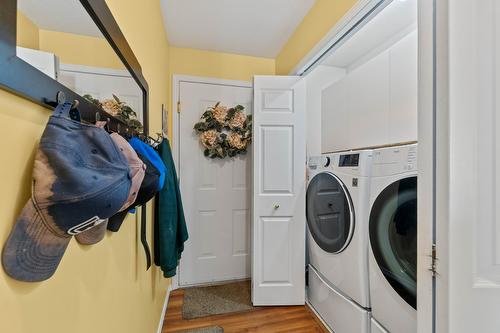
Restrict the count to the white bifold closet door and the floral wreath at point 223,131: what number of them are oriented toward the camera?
2

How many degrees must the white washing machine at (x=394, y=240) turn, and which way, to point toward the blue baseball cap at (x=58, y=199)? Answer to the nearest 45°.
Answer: approximately 45° to its left

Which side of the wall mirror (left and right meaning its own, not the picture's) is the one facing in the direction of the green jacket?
left

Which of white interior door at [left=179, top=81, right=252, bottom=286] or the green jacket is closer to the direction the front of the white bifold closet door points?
the green jacket

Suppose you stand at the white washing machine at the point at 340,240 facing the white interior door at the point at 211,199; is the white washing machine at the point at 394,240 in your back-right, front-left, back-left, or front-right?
back-left

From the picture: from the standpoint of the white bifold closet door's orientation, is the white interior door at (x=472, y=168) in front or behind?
in front

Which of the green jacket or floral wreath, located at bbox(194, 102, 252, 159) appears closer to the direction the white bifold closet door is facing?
the green jacket

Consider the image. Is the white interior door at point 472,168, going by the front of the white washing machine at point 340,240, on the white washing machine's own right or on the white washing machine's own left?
on the white washing machine's own left

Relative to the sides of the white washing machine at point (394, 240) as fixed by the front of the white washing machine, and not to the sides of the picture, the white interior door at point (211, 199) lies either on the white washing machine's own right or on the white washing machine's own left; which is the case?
on the white washing machine's own right

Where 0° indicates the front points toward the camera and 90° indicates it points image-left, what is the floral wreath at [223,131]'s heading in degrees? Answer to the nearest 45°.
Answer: approximately 0°

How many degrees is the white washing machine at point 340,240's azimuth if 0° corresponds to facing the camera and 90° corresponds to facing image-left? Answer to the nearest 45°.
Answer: approximately 45°

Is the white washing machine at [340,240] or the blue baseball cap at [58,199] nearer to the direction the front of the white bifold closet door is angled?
the blue baseball cap

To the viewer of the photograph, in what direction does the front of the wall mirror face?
facing the viewer and to the right of the viewer

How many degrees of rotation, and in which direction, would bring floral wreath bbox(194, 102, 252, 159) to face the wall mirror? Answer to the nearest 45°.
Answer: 0° — it already faces it
